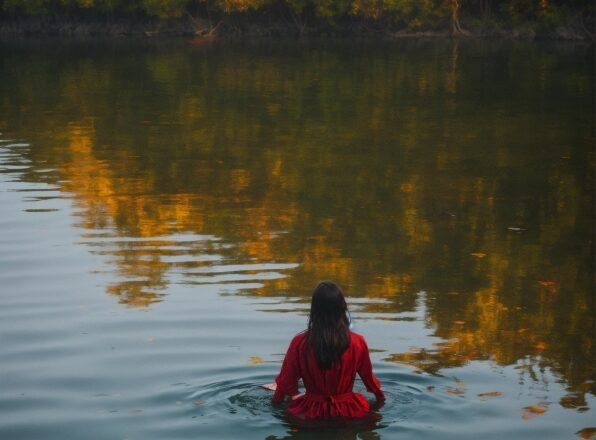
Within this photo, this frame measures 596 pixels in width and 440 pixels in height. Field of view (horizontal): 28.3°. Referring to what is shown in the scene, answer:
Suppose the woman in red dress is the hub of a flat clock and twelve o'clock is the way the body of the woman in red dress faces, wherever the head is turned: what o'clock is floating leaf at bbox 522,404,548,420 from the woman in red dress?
The floating leaf is roughly at 2 o'clock from the woman in red dress.

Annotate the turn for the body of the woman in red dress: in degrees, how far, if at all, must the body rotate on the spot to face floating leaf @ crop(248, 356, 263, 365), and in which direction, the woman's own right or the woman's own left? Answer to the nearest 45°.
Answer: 0° — they already face it

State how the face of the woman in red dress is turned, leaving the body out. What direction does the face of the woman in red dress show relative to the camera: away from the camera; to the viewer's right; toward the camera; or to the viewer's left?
away from the camera

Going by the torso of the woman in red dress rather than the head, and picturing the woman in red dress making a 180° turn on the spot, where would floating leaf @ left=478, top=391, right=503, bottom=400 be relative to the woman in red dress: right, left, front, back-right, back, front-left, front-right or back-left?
back-left

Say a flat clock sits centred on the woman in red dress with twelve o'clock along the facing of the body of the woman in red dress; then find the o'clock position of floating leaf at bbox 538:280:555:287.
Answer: The floating leaf is roughly at 1 o'clock from the woman in red dress.

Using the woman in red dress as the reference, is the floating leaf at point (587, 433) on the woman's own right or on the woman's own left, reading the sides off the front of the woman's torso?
on the woman's own right

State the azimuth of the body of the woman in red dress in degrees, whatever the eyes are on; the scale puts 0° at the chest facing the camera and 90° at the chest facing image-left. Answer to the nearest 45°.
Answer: approximately 180°

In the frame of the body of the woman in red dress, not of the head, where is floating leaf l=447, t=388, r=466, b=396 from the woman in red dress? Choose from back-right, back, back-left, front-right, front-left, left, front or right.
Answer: front-right
